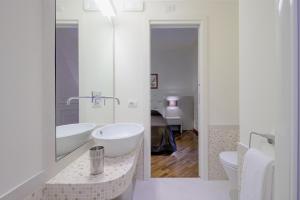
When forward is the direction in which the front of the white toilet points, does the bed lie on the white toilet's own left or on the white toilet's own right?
on the white toilet's own right

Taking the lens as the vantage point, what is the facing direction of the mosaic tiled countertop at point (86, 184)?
facing the viewer and to the right of the viewer

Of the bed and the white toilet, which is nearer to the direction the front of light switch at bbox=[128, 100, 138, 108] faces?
the white toilet

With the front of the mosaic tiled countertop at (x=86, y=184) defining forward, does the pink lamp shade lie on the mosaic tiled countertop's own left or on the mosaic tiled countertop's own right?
on the mosaic tiled countertop's own left

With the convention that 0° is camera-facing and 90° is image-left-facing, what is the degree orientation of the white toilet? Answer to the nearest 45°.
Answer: approximately 90°
